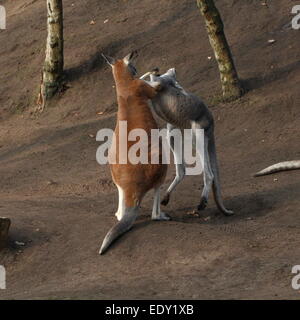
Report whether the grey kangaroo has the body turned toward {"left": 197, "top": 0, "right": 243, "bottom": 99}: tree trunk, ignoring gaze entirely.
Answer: no

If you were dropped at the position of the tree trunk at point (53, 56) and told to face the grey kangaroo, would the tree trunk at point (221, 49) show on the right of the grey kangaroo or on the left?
left

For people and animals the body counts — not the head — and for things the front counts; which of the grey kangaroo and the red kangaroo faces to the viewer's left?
the grey kangaroo

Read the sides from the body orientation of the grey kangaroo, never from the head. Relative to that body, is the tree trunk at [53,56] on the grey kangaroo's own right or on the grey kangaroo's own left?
on the grey kangaroo's own right

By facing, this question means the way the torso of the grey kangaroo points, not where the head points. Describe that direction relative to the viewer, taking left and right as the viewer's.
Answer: facing to the left of the viewer

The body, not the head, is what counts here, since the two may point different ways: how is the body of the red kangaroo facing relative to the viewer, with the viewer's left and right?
facing away from the viewer and to the right of the viewer

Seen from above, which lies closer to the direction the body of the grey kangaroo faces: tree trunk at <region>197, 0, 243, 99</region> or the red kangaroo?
the red kangaroo

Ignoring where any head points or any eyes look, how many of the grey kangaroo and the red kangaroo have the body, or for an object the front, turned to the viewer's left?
1

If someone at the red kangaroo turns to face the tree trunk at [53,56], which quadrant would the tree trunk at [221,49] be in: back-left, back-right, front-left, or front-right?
front-right

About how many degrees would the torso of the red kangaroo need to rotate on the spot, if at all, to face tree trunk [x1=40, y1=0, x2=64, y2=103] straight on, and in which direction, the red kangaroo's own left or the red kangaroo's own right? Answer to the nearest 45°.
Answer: approximately 45° to the red kangaroo's own left

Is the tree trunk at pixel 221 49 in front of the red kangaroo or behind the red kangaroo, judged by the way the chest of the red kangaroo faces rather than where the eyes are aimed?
in front

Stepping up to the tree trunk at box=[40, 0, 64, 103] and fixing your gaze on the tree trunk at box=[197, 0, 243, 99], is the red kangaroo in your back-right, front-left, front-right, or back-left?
front-right
